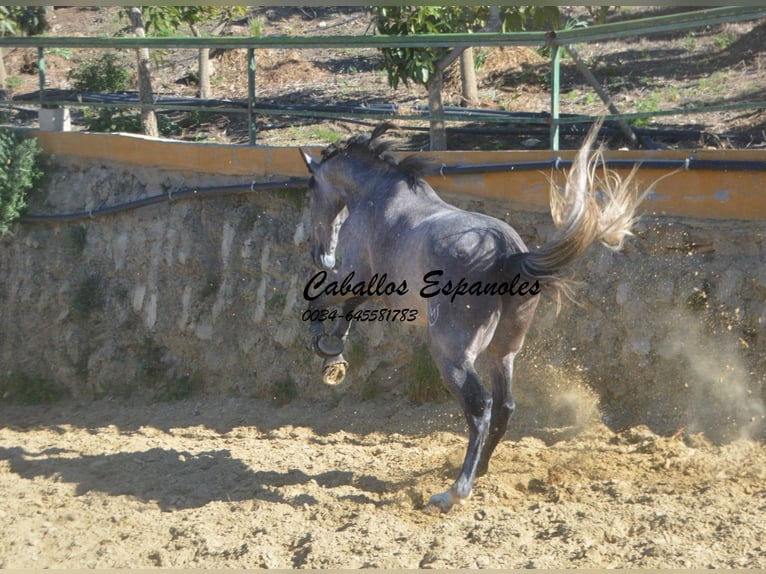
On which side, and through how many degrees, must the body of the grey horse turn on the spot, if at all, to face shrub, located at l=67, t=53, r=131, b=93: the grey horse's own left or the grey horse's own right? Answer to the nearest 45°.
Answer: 0° — it already faces it

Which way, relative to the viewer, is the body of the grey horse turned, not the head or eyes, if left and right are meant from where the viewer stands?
facing away from the viewer and to the left of the viewer

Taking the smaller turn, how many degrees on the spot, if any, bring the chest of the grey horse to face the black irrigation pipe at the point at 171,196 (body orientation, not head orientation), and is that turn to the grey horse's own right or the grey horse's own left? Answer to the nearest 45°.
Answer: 0° — it already faces it
